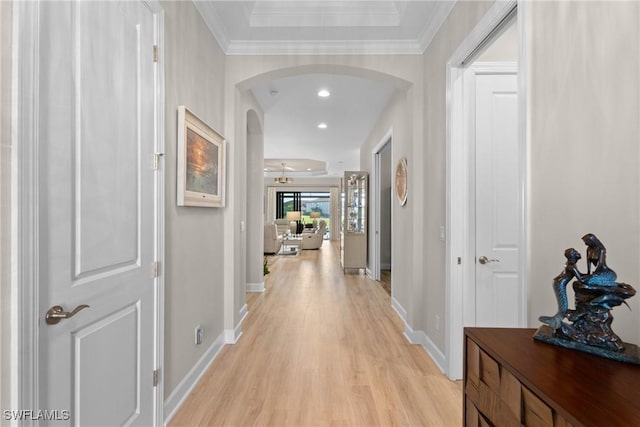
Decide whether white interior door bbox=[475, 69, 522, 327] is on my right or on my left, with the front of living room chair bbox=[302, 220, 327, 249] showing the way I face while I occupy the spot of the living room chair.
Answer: on my left

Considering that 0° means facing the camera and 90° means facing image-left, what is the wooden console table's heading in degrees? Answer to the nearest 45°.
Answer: approximately 45°

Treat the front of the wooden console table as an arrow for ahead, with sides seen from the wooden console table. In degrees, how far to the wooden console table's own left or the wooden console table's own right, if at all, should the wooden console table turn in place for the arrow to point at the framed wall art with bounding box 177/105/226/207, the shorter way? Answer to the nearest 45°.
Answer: approximately 45° to the wooden console table's own right

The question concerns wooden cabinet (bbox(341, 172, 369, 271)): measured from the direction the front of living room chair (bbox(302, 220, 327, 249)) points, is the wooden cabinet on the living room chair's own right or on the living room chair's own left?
on the living room chair's own left

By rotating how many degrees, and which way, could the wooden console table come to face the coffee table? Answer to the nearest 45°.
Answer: approximately 90° to its right

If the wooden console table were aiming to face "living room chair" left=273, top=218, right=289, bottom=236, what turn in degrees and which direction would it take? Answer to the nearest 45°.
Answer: approximately 90° to its right

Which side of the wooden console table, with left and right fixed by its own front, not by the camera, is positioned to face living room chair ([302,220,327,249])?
right

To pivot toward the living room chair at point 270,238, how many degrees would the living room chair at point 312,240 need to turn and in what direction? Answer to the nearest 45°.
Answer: approximately 45° to its left

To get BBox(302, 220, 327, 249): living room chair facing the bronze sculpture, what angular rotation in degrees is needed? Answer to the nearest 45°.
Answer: approximately 90° to its left
